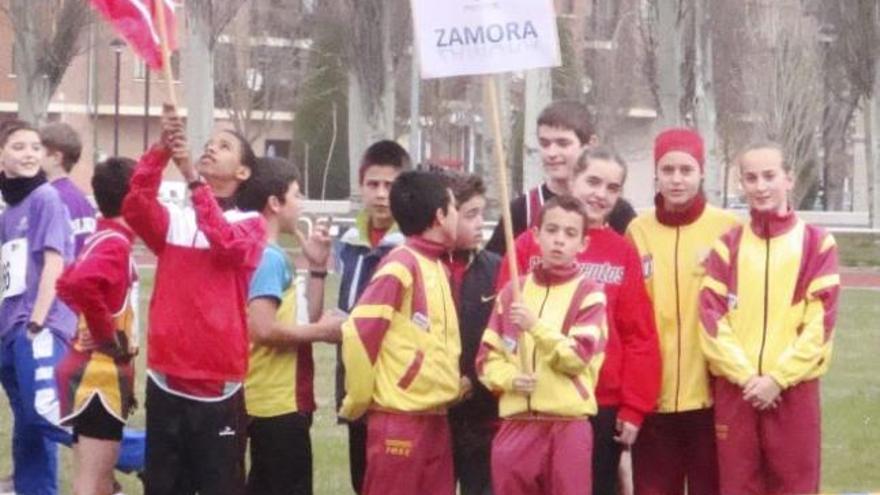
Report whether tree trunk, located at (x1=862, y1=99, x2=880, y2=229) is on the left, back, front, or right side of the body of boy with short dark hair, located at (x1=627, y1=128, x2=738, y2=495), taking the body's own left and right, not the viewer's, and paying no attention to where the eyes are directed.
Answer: back

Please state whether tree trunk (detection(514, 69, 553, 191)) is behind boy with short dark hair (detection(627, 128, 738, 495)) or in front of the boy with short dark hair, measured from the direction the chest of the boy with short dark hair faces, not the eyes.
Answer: behind

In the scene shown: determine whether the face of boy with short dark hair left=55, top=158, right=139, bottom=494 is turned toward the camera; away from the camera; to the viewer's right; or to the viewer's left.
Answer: away from the camera

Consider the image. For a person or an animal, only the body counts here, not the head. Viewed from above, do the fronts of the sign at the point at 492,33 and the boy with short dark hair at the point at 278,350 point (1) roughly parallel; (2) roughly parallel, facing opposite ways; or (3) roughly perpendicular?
roughly perpendicular

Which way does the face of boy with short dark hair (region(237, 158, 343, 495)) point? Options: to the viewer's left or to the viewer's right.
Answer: to the viewer's right

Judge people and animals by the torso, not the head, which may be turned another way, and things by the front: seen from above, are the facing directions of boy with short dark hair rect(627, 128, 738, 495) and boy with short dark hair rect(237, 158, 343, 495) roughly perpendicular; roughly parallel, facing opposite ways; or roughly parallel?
roughly perpendicular

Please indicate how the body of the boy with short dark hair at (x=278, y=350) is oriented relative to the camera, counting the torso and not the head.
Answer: to the viewer's right

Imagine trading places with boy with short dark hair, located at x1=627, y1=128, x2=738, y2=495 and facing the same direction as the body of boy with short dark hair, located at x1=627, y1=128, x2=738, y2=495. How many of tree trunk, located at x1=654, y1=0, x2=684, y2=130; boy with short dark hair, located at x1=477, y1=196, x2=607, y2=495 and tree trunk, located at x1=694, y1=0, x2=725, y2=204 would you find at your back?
2

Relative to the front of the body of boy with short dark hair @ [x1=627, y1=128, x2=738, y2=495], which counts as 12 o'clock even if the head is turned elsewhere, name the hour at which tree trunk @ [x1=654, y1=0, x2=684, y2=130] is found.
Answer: The tree trunk is roughly at 6 o'clock from the boy with short dark hair.

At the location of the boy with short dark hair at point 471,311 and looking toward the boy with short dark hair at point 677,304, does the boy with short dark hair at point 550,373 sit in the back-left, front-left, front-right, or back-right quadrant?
front-right
